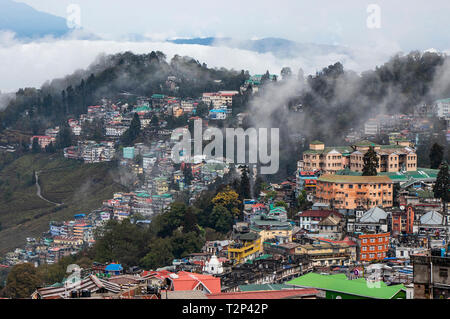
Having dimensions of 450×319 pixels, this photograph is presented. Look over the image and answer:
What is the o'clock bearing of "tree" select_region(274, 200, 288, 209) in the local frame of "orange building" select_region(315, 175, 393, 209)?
The tree is roughly at 4 o'clock from the orange building.

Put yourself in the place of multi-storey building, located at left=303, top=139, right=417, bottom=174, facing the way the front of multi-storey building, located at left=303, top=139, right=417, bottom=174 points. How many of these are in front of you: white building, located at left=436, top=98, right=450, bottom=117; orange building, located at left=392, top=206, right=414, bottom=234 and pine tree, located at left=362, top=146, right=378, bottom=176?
2

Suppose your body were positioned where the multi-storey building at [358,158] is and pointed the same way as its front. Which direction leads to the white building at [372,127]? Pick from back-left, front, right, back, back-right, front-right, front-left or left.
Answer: back

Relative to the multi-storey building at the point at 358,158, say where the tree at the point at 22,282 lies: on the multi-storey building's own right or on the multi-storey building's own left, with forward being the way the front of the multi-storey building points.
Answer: on the multi-storey building's own right

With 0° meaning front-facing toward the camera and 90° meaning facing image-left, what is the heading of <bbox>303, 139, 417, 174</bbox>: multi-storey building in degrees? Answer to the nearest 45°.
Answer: approximately 0°

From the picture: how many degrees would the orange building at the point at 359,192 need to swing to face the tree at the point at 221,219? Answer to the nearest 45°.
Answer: approximately 90° to its right

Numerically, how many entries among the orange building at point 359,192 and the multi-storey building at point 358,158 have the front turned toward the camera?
2

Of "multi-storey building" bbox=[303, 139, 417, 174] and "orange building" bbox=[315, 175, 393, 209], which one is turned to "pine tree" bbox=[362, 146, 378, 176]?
the multi-storey building

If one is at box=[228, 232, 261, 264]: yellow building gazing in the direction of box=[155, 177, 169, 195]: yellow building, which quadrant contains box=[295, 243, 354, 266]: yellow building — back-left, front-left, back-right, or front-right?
back-right

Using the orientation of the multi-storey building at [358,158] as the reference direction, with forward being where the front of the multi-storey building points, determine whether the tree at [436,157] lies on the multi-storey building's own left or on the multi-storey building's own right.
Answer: on the multi-storey building's own left

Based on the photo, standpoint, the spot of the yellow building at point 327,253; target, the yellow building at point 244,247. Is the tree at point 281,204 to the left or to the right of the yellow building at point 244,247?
right

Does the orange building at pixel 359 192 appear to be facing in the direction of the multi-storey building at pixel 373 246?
yes

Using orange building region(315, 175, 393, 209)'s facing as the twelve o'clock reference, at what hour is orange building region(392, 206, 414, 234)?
orange building region(392, 206, 414, 234) is roughly at 11 o'clock from orange building region(315, 175, 393, 209).

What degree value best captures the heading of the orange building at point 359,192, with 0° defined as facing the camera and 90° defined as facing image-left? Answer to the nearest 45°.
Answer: approximately 0°

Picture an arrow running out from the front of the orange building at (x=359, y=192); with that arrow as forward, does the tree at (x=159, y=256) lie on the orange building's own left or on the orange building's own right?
on the orange building's own right
